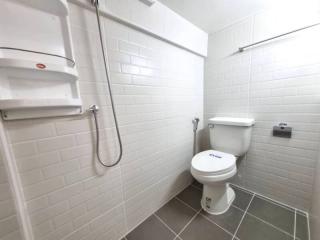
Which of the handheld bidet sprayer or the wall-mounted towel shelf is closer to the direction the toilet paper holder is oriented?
the wall-mounted towel shelf

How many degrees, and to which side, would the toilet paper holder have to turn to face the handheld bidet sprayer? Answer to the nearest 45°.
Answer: approximately 90° to its right

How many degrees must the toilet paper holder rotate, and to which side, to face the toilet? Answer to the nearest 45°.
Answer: approximately 45° to its right

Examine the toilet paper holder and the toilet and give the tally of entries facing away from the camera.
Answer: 0

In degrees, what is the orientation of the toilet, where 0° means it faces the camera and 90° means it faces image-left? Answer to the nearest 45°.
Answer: approximately 45°

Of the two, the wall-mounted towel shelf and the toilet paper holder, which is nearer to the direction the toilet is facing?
the wall-mounted towel shelf

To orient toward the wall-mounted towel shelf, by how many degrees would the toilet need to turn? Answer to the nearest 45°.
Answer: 0° — it already faces it
